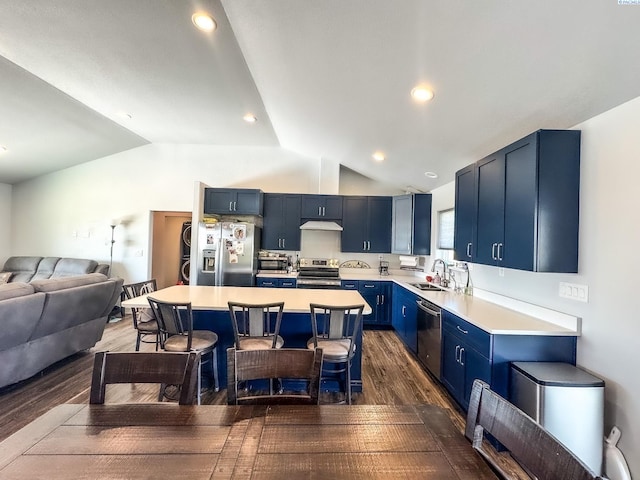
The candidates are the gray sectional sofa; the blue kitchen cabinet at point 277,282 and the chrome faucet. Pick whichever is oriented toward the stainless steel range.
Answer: the chrome faucet

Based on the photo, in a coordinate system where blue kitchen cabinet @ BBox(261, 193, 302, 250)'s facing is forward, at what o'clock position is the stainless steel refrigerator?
The stainless steel refrigerator is roughly at 2 o'clock from the blue kitchen cabinet.

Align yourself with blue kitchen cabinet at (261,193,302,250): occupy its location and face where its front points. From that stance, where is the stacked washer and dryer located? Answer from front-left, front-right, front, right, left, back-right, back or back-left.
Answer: back-right

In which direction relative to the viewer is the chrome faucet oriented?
to the viewer's left

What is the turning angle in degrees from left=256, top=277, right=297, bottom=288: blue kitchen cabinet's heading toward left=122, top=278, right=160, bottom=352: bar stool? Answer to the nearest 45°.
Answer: approximately 45° to its right

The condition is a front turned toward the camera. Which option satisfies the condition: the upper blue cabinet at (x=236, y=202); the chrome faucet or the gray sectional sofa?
the upper blue cabinet

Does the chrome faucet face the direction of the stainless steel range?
yes

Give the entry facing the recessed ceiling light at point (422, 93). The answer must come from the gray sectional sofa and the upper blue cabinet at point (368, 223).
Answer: the upper blue cabinet

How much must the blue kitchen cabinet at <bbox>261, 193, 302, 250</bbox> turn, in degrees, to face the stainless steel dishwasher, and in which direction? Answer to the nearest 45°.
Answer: approximately 45° to its left

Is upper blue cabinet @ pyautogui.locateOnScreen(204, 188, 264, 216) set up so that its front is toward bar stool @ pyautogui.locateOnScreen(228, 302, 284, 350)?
yes

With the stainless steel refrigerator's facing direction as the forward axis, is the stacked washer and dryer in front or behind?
behind

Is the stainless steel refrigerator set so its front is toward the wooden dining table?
yes

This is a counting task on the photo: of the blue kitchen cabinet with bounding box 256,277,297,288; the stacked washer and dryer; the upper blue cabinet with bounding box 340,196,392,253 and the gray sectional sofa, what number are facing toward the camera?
3
